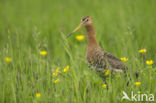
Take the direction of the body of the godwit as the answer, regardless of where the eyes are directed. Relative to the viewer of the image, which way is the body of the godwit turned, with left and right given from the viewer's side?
facing the viewer and to the left of the viewer
